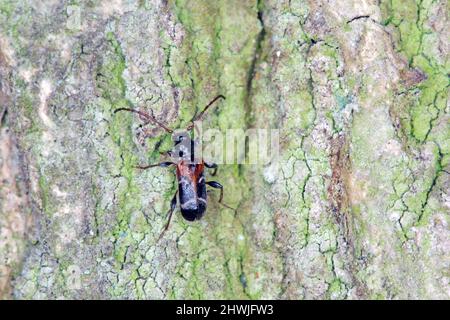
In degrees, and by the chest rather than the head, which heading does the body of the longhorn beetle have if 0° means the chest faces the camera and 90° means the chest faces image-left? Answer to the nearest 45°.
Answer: approximately 180°
